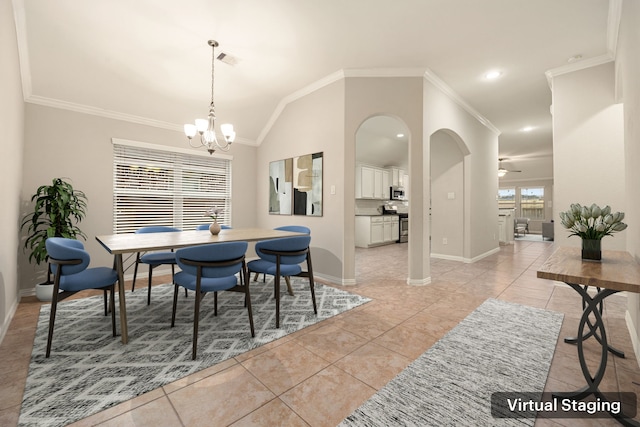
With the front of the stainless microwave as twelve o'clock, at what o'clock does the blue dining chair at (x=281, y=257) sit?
The blue dining chair is roughly at 2 o'clock from the stainless microwave.

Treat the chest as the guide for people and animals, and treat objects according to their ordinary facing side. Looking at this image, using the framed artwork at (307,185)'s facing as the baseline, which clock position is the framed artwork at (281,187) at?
the framed artwork at (281,187) is roughly at 3 o'clock from the framed artwork at (307,185).

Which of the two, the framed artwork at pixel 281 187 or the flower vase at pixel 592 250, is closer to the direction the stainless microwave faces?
the flower vase

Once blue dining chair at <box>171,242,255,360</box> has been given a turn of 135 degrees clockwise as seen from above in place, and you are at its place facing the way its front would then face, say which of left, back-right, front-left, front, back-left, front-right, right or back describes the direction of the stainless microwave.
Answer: front-left

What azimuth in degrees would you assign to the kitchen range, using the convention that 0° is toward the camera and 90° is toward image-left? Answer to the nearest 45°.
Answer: approximately 315°

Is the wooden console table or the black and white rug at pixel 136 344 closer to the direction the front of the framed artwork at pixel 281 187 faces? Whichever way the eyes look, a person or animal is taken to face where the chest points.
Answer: the black and white rug

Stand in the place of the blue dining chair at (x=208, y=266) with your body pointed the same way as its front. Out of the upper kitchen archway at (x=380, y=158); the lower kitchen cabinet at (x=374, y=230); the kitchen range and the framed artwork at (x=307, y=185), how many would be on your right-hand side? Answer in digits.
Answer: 4

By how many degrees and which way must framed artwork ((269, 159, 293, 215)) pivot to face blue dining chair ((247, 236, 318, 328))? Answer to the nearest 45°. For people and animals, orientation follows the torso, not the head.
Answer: approximately 45° to its left

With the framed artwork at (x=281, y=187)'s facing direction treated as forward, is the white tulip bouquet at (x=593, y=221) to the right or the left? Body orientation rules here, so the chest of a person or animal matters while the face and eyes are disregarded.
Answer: on its left
